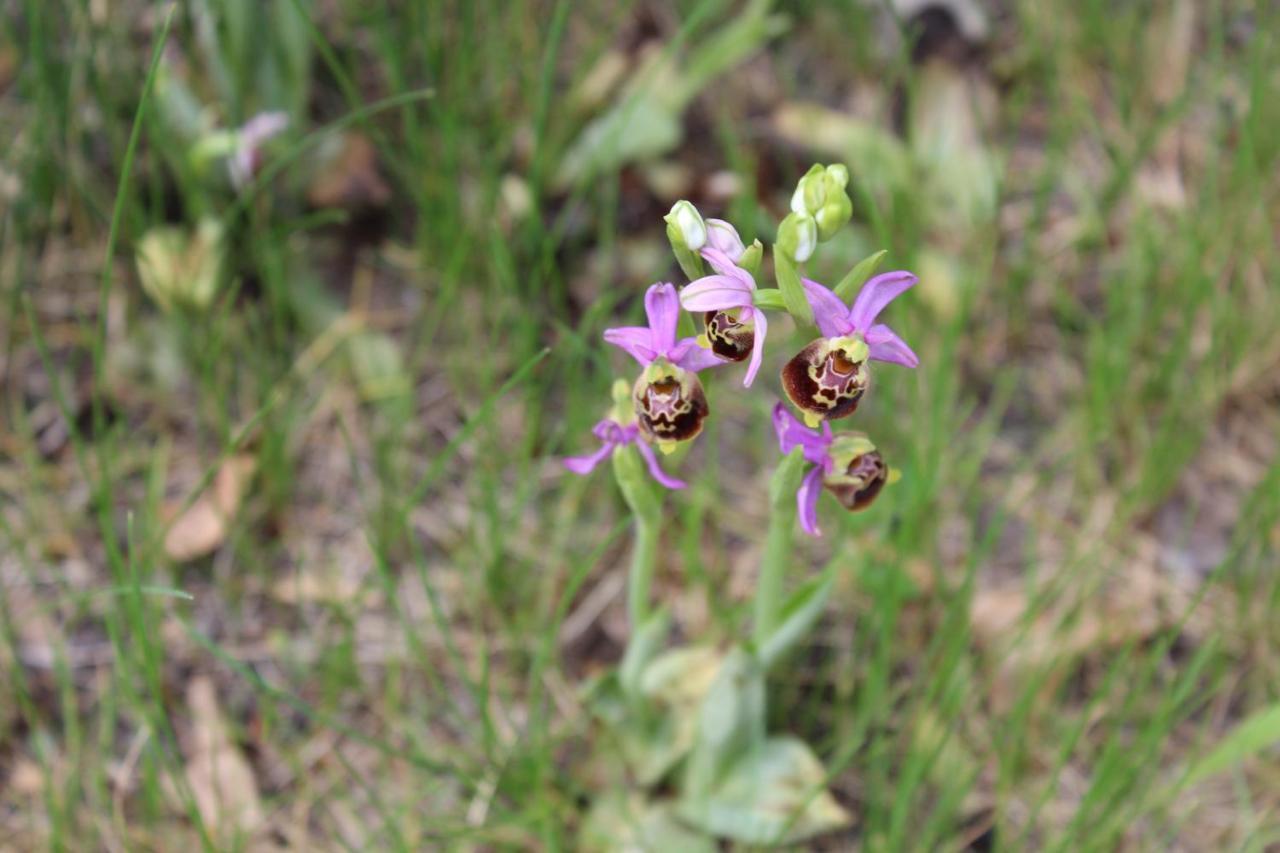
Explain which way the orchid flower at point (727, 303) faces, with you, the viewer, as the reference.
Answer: facing the viewer and to the left of the viewer

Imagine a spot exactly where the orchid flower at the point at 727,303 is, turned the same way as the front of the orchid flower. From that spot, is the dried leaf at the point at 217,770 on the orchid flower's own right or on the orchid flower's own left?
on the orchid flower's own right

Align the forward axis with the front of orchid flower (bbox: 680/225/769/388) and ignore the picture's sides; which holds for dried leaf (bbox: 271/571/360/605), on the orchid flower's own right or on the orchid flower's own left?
on the orchid flower's own right

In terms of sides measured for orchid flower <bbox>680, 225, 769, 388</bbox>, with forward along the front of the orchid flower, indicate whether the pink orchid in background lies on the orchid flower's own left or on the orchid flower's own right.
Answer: on the orchid flower's own right
